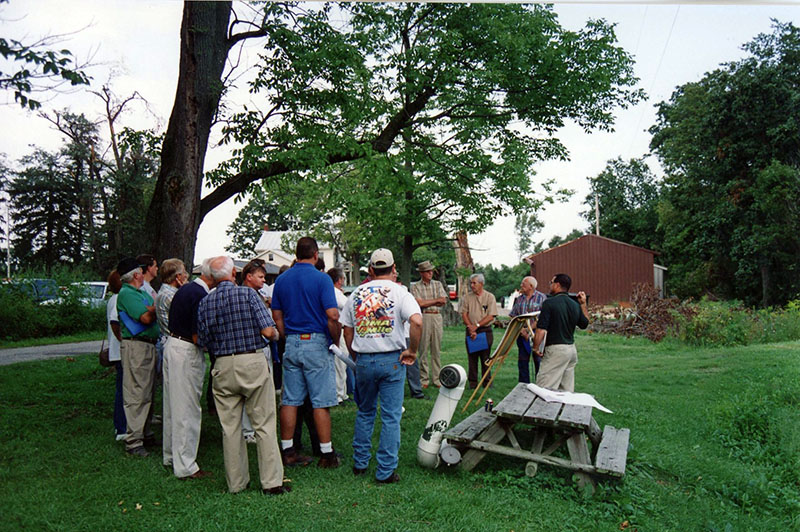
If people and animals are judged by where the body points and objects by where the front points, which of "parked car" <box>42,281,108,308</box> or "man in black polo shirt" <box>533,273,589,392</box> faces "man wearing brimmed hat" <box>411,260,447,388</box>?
the man in black polo shirt

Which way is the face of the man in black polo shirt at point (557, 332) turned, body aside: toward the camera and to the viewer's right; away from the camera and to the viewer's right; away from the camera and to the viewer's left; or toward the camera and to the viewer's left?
away from the camera and to the viewer's left

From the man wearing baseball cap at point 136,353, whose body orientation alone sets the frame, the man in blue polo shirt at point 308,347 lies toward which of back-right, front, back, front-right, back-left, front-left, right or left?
front-right

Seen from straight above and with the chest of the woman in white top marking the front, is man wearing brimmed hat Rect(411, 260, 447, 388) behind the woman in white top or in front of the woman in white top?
in front

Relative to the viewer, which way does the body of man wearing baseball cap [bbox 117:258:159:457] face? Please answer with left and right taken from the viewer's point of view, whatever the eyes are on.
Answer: facing to the right of the viewer

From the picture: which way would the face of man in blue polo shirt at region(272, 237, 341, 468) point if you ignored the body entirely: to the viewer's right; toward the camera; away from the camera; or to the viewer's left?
away from the camera

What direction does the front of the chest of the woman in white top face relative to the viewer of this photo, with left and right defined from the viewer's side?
facing to the right of the viewer

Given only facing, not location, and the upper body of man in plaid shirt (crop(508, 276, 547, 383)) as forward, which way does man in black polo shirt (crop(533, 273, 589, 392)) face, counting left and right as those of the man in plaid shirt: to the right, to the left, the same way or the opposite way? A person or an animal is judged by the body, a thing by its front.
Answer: to the right

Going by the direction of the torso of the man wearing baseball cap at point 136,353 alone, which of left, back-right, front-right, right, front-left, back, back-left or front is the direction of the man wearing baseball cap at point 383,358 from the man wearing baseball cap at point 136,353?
front-right

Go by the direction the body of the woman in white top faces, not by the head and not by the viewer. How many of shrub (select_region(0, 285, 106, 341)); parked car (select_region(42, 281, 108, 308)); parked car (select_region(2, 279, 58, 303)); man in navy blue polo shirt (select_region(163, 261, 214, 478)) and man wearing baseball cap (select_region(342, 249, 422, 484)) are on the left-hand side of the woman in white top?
3

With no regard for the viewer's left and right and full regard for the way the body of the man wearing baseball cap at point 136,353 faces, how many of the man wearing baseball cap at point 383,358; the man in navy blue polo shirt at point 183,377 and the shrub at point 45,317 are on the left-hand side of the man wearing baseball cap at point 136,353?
1

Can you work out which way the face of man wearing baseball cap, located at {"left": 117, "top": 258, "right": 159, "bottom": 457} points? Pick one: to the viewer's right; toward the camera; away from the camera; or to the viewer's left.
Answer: to the viewer's right

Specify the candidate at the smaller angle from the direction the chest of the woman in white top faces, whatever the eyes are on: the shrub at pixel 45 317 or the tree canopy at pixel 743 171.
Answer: the tree canopy

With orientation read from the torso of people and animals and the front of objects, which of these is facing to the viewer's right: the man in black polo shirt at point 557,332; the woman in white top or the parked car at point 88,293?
the woman in white top

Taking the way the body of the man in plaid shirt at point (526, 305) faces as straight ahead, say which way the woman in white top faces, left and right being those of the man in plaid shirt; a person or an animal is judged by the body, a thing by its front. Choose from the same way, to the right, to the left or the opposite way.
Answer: the opposite way
